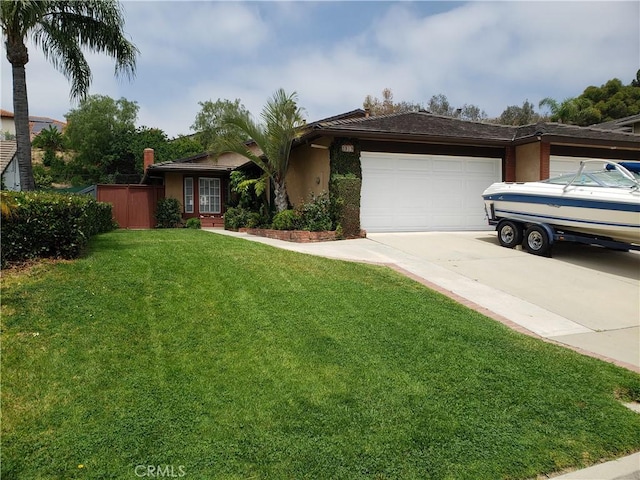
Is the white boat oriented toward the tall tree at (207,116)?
no

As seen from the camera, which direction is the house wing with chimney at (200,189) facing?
toward the camera

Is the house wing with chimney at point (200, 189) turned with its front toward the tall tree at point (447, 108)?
no

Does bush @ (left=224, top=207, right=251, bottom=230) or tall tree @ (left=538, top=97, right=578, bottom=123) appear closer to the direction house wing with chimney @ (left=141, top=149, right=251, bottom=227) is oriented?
the bush

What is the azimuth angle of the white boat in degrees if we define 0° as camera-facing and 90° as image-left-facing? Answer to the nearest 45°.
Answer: approximately 315°

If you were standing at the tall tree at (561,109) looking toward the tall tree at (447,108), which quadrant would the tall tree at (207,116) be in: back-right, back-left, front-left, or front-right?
front-left

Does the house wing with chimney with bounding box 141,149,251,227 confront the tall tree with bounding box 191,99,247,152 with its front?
no
